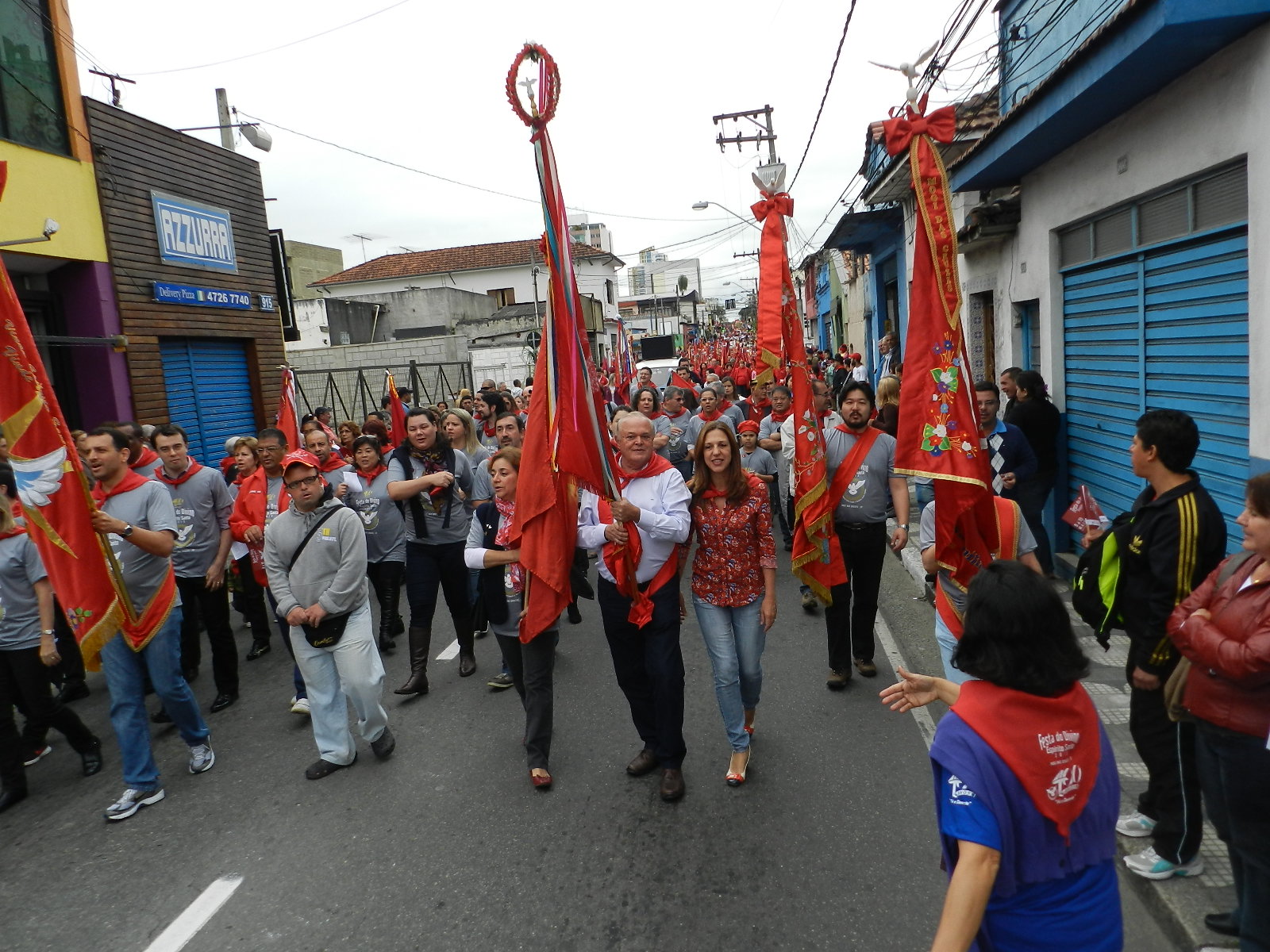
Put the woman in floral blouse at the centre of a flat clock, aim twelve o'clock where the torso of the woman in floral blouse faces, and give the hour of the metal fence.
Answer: The metal fence is roughly at 5 o'clock from the woman in floral blouse.

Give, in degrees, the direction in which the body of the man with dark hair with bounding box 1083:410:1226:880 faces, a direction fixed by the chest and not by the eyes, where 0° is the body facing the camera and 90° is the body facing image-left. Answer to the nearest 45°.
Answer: approximately 90°

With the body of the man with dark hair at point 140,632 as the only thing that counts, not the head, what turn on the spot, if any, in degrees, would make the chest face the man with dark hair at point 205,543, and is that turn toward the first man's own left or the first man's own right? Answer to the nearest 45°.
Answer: approximately 135° to the first man's own right

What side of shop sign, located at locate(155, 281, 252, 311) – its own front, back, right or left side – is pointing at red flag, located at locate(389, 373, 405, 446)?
front

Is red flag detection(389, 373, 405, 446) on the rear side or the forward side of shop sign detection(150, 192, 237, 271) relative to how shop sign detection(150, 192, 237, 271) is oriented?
on the forward side

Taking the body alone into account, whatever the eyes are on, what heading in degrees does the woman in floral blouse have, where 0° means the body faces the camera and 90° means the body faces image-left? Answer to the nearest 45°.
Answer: approximately 0°

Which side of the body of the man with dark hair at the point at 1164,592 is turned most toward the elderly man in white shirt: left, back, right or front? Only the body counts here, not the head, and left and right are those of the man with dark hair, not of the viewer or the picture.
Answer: front

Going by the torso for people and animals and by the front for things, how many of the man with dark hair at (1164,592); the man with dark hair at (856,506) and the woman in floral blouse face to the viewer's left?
1

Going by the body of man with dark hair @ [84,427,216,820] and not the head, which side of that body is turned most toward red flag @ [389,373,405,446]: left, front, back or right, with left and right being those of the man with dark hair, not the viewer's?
back

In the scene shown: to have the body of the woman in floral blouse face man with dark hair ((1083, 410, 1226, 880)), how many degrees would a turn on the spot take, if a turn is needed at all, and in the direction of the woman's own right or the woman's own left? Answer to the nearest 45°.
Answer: approximately 45° to the woman's own left
